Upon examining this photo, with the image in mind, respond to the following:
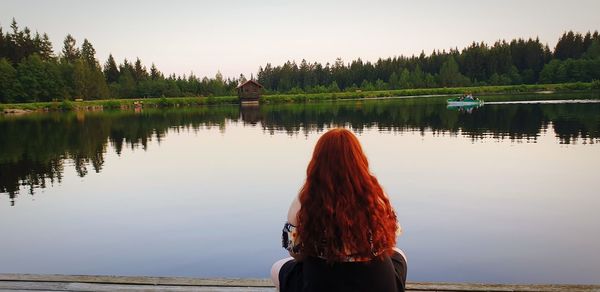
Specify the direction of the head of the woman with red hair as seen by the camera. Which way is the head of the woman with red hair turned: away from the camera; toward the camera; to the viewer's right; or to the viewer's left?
away from the camera

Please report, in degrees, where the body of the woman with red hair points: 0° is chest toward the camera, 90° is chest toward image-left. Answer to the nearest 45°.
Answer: approximately 180°
